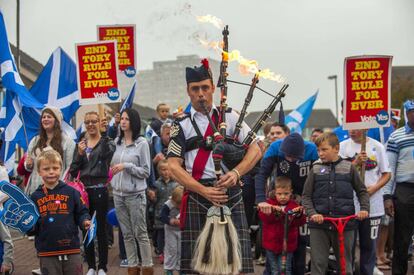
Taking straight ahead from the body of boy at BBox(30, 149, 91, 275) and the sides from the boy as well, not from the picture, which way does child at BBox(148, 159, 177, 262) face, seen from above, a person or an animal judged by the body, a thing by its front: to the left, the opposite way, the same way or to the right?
the same way

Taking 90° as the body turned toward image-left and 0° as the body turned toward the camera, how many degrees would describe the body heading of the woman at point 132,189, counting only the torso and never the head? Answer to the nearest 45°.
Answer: approximately 45°

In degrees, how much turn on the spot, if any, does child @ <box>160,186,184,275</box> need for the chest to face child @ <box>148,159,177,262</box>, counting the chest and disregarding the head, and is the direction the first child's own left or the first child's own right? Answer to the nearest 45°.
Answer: approximately 135° to the first child's own left

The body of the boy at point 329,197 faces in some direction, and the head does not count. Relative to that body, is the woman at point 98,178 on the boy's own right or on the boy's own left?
on the boy's own right

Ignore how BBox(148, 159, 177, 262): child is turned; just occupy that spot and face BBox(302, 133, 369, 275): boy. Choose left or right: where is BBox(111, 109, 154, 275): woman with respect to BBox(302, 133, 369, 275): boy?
right

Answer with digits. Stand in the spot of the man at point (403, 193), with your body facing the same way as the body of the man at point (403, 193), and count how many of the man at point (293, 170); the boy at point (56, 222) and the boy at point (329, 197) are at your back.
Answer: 0

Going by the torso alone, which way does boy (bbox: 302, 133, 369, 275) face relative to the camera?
toward the camera

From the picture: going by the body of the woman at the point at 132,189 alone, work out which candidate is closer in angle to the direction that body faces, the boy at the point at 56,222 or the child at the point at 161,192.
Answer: the boy

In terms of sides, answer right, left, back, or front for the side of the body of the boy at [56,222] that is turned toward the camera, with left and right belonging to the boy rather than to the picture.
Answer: front

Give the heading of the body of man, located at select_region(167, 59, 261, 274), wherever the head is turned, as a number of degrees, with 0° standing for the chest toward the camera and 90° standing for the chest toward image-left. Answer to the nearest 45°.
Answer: approximately 0°

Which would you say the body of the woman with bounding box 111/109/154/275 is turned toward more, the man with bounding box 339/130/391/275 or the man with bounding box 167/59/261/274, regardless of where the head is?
the man with bounding box 167/59/261/274

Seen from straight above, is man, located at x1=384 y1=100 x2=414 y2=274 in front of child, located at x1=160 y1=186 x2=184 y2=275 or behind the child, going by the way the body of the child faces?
in front

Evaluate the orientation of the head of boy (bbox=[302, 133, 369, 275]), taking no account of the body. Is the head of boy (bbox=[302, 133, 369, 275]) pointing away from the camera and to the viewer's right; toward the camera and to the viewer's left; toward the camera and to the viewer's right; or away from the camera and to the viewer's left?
toward the camera and to the viewer's left

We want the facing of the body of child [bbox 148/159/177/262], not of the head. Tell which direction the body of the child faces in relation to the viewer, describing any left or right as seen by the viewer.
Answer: facing the viewer

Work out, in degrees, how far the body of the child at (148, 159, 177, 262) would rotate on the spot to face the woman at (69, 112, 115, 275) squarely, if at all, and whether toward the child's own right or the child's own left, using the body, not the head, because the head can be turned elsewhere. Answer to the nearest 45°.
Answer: approximately 45° to the child's own right

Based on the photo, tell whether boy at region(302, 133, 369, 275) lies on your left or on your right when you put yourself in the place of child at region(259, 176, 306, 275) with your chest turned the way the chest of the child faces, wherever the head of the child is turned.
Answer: on your left

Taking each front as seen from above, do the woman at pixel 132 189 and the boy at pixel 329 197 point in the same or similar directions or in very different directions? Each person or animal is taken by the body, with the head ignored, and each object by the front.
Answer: same or similar directions

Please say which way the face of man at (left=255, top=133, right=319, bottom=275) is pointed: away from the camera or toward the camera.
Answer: toward the camera

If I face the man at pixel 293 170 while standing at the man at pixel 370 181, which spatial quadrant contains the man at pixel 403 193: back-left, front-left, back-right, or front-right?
back-left
